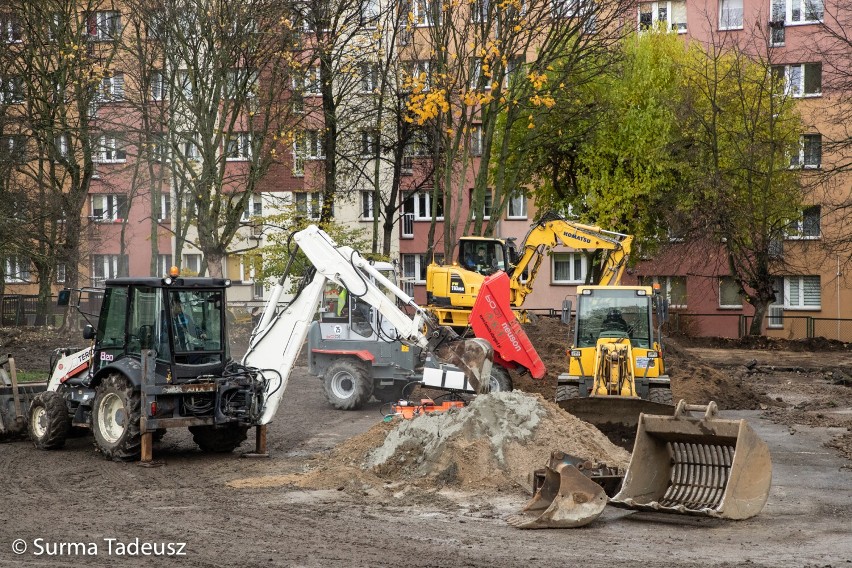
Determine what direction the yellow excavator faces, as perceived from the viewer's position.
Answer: facing to the right of the viewer

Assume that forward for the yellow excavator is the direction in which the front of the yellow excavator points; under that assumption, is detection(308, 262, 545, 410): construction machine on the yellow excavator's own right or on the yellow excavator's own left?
on the yellow excavator's own right

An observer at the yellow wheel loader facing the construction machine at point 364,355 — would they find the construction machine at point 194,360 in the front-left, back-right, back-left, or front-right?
front-left

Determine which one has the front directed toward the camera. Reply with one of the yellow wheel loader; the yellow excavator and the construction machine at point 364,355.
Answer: the yellow wheel loader

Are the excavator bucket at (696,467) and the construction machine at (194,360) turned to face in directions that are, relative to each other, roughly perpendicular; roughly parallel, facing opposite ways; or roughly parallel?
roughly perpendicular

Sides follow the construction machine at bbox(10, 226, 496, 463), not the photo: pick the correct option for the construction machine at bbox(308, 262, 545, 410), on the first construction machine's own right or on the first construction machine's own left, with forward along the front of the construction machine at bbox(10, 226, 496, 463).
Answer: on the first construction machine's own right

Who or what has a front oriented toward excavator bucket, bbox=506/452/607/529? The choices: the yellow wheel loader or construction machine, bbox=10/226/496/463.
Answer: the yellow wheel loader

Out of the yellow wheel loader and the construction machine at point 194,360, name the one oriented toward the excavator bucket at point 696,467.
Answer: the yellow wheel loader

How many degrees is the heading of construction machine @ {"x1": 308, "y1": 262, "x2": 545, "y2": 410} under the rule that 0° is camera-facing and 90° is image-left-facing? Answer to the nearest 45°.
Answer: approximately 270°

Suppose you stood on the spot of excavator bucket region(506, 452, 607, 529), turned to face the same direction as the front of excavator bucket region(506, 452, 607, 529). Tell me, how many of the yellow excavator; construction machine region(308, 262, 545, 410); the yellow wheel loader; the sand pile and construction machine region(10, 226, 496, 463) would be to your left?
0

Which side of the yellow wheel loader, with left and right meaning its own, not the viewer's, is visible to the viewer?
front

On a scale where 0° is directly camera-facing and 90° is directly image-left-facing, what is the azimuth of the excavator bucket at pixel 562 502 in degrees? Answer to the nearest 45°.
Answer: approximately 45°

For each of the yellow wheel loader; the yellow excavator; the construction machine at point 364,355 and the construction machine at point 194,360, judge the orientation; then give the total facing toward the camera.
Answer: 1

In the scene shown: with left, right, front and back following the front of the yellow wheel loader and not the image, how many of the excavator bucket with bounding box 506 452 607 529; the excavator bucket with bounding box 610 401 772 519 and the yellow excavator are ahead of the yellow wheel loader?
2

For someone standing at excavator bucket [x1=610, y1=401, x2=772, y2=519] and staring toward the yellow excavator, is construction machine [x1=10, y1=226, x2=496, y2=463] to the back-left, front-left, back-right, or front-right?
front-left

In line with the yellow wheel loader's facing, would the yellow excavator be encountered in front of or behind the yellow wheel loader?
behind

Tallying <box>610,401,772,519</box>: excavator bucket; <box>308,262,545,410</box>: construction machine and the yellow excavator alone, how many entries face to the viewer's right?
2

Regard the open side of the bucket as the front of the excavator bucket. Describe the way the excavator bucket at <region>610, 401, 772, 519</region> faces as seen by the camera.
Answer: facing the viewer and to the left of the viewer

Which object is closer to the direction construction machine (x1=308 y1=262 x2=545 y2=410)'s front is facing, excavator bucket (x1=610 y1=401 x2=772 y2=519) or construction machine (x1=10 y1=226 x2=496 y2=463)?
the excavator bucket

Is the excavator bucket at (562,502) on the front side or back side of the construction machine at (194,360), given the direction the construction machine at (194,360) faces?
on the back side

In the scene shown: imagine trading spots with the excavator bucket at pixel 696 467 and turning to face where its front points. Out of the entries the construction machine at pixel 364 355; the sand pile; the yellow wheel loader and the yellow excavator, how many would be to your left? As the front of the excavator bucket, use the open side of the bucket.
0

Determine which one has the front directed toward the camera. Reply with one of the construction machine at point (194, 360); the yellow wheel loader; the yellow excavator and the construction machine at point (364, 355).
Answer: the yellow wheel loader

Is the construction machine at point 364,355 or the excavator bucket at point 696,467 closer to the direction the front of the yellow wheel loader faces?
the excavator bucket
